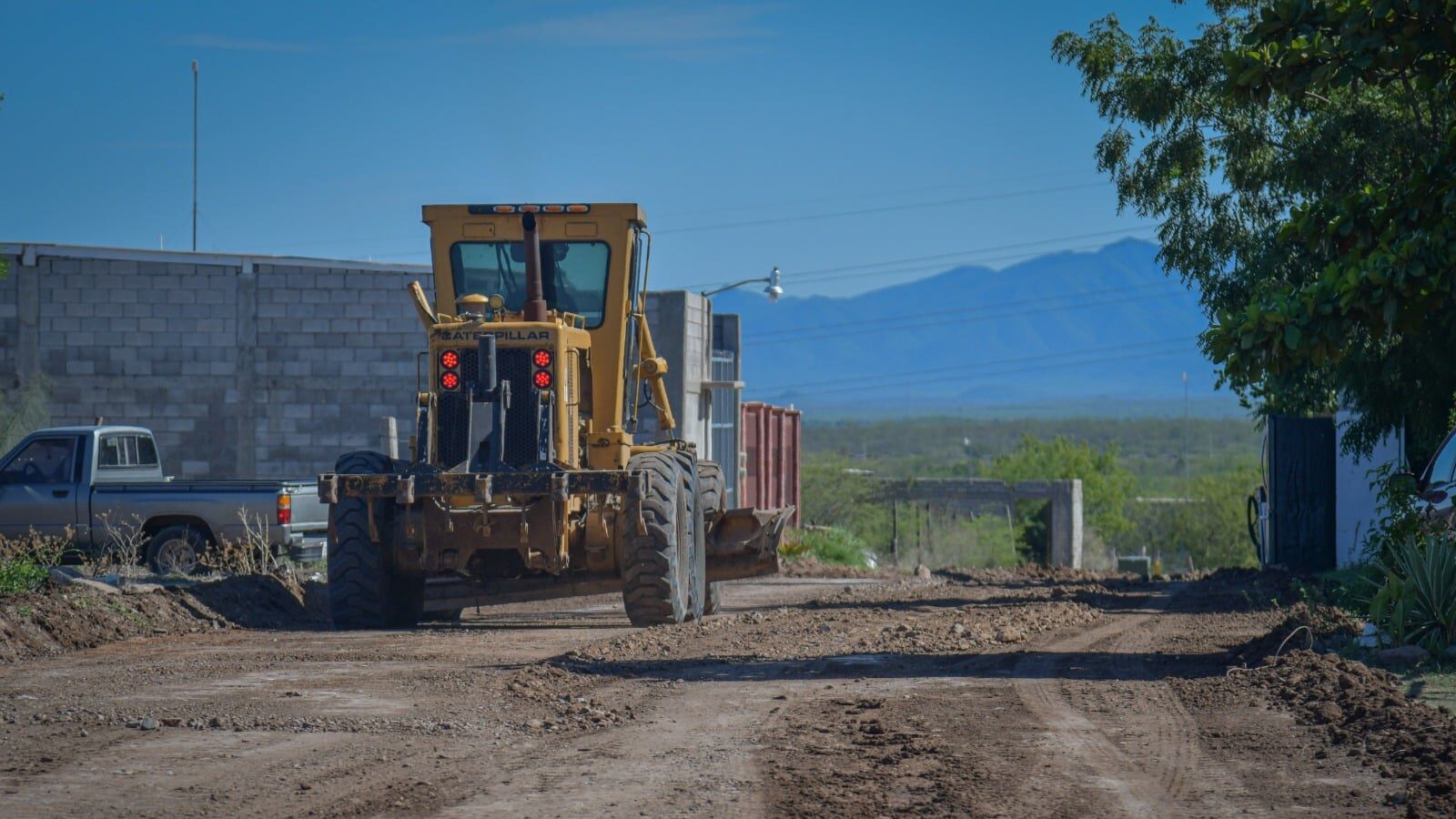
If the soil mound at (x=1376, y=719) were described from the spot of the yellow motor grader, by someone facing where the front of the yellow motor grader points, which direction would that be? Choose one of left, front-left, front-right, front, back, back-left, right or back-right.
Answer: back-right

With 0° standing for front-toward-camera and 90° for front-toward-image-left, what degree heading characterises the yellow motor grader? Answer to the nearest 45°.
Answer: approximately 180°

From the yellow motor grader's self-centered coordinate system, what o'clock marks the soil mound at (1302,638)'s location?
The soil mound is roughly at 4 o'clock from the yellow motor grader.

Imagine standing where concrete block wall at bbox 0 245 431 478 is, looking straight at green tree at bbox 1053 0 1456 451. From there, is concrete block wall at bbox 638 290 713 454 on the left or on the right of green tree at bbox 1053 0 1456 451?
left

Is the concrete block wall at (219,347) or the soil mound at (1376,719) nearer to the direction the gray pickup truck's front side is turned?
the concrete block wall

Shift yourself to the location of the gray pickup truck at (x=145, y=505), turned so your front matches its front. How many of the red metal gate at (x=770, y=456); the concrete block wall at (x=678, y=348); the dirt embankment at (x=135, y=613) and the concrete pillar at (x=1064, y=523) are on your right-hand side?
3

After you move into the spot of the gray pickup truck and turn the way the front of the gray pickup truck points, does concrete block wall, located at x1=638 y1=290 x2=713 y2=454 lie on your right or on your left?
on your right

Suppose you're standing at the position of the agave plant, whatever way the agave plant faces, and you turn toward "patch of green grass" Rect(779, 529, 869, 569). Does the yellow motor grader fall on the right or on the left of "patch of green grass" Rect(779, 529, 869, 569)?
left

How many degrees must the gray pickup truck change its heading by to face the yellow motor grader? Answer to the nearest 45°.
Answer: approximately 180°

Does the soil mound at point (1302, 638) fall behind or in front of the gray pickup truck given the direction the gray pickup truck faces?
behind

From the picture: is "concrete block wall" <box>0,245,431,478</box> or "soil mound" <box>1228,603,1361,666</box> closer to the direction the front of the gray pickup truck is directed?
the concrete block wall

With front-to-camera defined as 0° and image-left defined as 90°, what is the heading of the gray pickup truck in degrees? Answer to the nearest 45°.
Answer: approximately 135°

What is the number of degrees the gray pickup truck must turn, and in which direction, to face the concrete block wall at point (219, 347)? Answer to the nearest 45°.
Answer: approximately 45° to its right
